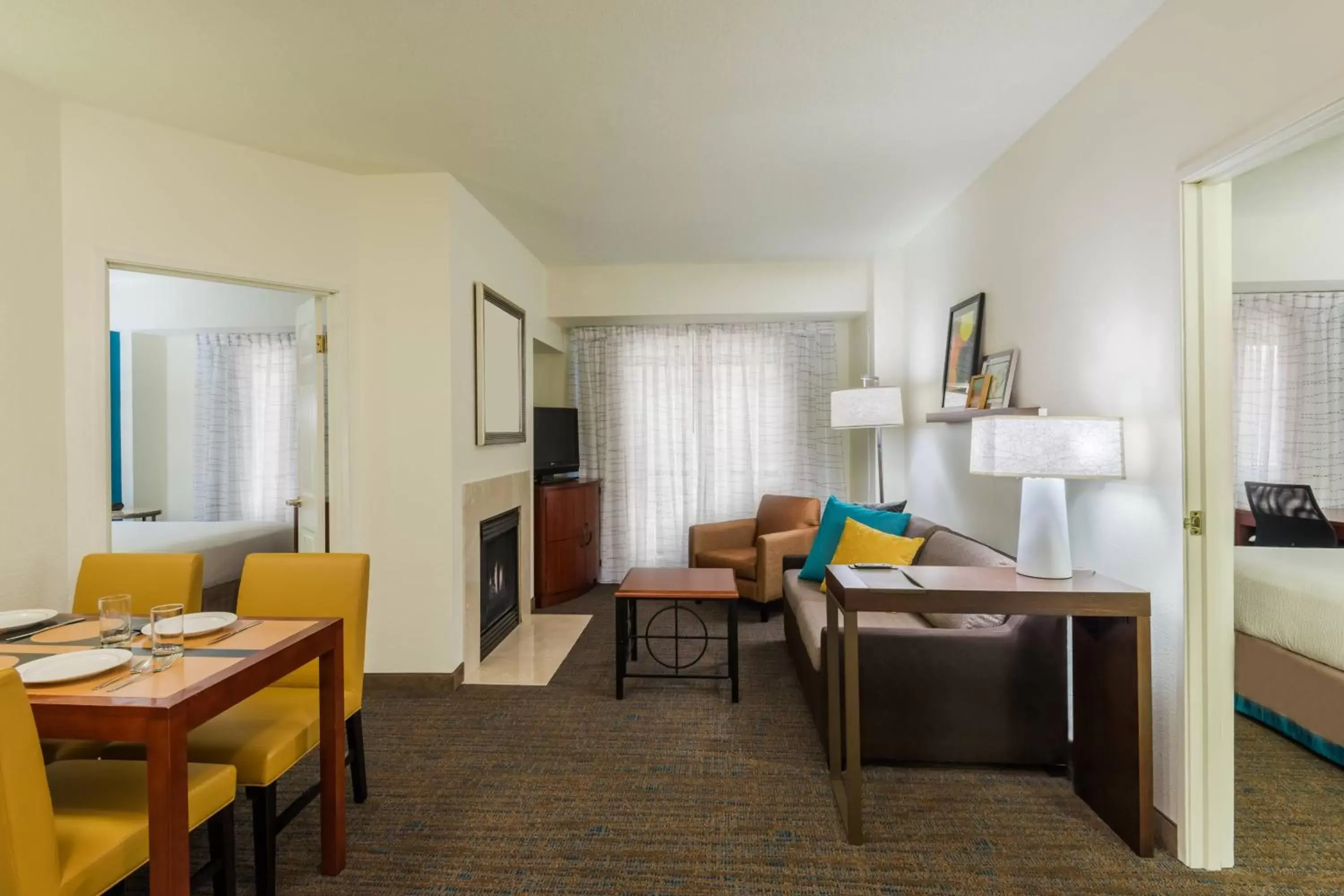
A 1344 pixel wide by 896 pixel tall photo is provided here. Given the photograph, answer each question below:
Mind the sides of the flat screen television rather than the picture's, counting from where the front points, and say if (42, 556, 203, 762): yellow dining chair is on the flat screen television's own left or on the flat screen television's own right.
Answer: on the flat screen television's own right

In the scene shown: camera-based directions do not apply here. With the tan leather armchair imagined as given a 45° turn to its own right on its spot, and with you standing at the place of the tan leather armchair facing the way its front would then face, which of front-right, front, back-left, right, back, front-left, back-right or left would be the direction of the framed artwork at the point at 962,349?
back-left

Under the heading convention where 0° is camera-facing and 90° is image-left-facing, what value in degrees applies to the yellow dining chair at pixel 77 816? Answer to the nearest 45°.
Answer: approximately 225°

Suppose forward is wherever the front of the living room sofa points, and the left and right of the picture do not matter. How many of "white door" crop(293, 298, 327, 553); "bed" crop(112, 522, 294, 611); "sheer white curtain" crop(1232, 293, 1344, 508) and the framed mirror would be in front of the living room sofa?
3

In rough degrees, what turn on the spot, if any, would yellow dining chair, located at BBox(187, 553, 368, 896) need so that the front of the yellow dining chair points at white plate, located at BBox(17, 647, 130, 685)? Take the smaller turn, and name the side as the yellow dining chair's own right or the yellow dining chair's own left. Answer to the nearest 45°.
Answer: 0° — it already faces it

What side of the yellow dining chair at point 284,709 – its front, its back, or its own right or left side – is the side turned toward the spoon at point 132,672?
front

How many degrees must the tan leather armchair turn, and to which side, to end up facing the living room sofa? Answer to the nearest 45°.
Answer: approximately 45° to its left

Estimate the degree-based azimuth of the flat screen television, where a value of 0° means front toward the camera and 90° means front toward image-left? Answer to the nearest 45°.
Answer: approximately 315°

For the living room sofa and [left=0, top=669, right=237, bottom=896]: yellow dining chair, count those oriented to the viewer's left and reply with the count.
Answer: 1

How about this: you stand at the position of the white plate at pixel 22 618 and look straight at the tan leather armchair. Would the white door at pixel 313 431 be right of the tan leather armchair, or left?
left

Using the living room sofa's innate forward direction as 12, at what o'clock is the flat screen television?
The flat screen television is roughly at 1 o'clock from the living room sofa.

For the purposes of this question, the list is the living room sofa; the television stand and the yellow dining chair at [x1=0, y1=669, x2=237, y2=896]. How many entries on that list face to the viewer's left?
1

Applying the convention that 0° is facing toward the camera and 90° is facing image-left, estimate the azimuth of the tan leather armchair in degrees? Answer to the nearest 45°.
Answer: approximately 45°

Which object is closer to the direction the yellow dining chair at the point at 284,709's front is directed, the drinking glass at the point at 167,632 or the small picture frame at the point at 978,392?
the drinking glass
